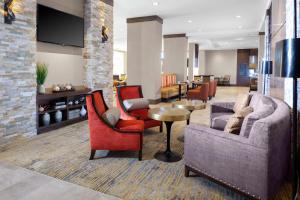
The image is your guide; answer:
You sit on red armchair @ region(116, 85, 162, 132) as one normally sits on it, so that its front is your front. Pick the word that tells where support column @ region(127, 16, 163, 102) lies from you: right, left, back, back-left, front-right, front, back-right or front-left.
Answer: back-left

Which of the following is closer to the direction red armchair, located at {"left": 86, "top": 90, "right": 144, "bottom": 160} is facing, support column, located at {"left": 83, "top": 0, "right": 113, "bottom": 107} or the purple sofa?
the purple sofa

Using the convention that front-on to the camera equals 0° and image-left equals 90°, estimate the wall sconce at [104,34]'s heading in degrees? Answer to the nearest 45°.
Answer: approximately 315°

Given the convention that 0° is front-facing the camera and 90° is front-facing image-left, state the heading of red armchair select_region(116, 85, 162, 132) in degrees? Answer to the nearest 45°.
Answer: approximately 315°

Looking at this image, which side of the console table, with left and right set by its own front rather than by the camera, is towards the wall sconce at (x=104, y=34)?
left

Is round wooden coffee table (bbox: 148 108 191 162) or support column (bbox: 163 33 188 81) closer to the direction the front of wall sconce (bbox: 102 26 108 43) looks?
the round wooden coffee table

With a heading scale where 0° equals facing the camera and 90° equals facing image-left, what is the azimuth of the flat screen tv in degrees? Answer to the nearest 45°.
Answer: approximately 315°

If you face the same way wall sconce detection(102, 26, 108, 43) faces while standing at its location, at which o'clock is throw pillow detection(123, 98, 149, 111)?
The throw pillow is roughly at 1 o'clock from the wall sconce.

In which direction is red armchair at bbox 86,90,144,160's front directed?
to the viewer's right
